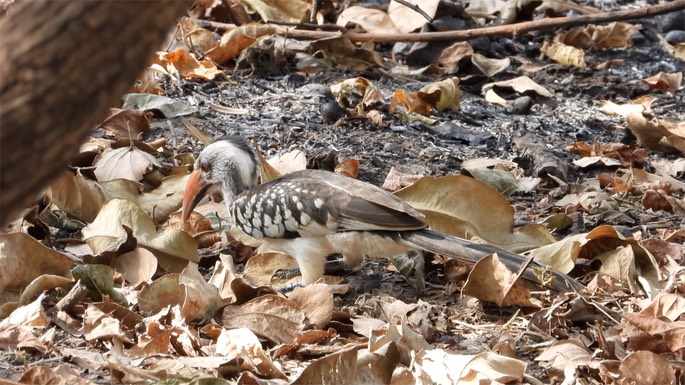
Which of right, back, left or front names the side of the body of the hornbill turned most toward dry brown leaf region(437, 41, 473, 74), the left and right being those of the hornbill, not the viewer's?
right

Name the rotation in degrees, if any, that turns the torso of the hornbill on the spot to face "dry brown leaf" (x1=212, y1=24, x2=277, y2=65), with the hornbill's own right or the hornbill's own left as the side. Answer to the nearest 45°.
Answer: approximately 90° to the hornbill's own right

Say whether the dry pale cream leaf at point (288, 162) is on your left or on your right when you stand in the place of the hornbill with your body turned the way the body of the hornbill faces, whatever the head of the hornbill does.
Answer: on your right

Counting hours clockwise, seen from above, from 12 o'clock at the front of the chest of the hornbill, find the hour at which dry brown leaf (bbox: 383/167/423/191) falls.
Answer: The dry brown leaf is roughly at 4 o'clock from the hornbill.

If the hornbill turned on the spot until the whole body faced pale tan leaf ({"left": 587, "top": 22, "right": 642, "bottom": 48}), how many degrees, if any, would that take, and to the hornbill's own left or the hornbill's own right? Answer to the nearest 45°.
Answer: approximately 135° to the hornbill's own right

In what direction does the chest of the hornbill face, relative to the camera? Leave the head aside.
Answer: to the viewer's left

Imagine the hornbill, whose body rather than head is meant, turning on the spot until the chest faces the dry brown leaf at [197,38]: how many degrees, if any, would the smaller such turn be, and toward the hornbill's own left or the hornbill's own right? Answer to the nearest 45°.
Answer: approximately 90° to the hornbill's own right

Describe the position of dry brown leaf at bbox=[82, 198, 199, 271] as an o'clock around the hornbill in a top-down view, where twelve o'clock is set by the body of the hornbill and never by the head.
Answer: The dry brown leaf is roughly at 12 o'clock from the hornbill.

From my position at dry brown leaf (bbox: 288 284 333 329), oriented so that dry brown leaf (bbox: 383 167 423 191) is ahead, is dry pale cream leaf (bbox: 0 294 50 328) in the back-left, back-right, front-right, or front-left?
back-left

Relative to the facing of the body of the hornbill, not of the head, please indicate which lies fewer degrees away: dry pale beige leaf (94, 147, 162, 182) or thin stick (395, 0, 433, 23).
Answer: the dry pale beige leaf

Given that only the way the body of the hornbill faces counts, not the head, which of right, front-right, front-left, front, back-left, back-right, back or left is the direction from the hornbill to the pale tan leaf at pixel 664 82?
back-right

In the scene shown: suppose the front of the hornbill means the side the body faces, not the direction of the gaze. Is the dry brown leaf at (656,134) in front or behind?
behind

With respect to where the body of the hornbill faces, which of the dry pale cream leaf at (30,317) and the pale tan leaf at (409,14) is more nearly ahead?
the dry pale cream leaf

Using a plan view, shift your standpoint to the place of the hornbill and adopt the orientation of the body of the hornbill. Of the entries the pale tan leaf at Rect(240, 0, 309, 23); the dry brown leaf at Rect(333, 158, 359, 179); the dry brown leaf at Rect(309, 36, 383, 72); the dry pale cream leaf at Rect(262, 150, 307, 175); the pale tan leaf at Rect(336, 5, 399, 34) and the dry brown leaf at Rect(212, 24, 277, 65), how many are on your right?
6

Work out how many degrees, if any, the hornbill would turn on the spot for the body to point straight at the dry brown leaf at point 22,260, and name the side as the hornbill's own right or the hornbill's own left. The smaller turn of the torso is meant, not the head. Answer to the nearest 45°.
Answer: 0° — it already faces it

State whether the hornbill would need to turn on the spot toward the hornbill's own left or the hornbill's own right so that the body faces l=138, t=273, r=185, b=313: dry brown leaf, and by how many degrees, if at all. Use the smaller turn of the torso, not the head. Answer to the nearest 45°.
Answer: approximately 45° to the hornbill's own left
